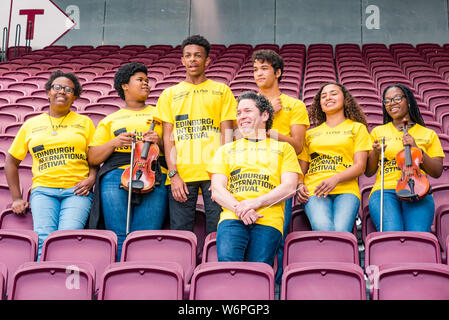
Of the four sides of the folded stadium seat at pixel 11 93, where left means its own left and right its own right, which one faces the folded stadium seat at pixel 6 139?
front

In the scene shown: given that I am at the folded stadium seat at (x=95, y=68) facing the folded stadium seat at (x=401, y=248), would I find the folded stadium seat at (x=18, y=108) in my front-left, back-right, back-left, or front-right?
front-right

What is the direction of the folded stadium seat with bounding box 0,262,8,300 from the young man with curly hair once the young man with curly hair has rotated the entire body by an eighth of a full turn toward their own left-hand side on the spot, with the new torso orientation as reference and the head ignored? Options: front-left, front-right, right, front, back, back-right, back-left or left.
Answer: right

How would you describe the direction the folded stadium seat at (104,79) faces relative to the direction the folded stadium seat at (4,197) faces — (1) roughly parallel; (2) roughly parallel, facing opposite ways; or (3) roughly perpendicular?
roughly parallel

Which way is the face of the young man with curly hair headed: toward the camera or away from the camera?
toward the camera

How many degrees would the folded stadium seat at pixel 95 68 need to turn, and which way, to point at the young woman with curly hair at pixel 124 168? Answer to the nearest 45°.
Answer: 0° — it already faces them

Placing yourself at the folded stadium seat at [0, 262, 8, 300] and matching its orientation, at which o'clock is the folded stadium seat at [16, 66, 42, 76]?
the folded stadium seat at [16, 66, 42, 76] is roughly at 6 o'clock from the folded stadium seat at [0, 262, 8, 300].

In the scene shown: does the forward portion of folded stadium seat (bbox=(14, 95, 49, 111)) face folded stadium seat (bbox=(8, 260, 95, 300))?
yes

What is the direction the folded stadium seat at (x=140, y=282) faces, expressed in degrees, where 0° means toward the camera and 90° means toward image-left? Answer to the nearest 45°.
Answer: approximately 0°

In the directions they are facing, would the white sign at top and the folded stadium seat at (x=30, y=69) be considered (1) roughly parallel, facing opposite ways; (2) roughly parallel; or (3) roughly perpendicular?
roughly parallel

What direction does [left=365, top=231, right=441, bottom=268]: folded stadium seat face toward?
toward the camera

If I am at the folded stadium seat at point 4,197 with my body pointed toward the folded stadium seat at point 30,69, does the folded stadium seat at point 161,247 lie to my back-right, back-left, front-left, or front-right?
back-right

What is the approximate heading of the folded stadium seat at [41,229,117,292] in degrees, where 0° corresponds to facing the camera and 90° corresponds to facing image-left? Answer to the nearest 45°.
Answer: approximately 0°

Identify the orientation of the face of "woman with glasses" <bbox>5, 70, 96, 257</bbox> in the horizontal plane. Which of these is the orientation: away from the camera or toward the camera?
toward the camera

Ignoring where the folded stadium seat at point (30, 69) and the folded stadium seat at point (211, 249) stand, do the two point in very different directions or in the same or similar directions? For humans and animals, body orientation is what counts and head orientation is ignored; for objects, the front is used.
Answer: same or similar directions

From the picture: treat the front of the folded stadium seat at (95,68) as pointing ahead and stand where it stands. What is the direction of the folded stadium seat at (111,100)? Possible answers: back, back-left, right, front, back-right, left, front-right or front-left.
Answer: front

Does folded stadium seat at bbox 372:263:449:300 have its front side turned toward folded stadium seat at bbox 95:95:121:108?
no

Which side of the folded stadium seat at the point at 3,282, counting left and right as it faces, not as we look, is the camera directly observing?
front

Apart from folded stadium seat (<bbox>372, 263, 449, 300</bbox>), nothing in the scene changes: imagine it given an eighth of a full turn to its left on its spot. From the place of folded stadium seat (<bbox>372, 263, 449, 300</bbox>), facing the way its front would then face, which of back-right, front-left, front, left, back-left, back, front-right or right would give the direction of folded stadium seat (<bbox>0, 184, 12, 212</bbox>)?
back-right

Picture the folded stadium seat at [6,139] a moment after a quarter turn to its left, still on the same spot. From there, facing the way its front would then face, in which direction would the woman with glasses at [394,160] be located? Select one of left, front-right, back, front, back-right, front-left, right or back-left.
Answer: front-right

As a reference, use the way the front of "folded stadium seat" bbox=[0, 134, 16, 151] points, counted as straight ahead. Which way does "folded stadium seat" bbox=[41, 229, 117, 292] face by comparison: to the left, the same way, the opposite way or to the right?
the same way

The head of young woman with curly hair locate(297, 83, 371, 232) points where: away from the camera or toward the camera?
toward the camera
